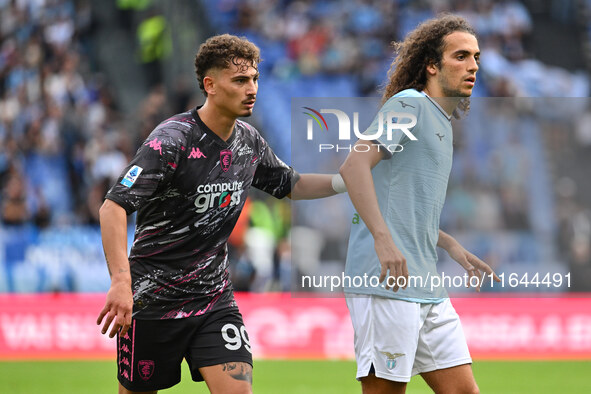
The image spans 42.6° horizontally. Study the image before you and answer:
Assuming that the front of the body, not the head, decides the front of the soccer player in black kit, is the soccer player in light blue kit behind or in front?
in front

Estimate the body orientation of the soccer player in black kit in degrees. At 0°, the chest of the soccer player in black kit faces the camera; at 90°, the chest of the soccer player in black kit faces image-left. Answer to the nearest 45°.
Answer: approximately 315°
